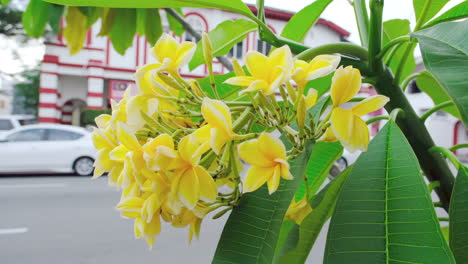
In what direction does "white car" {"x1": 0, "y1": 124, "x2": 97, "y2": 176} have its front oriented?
to the viewer's left
